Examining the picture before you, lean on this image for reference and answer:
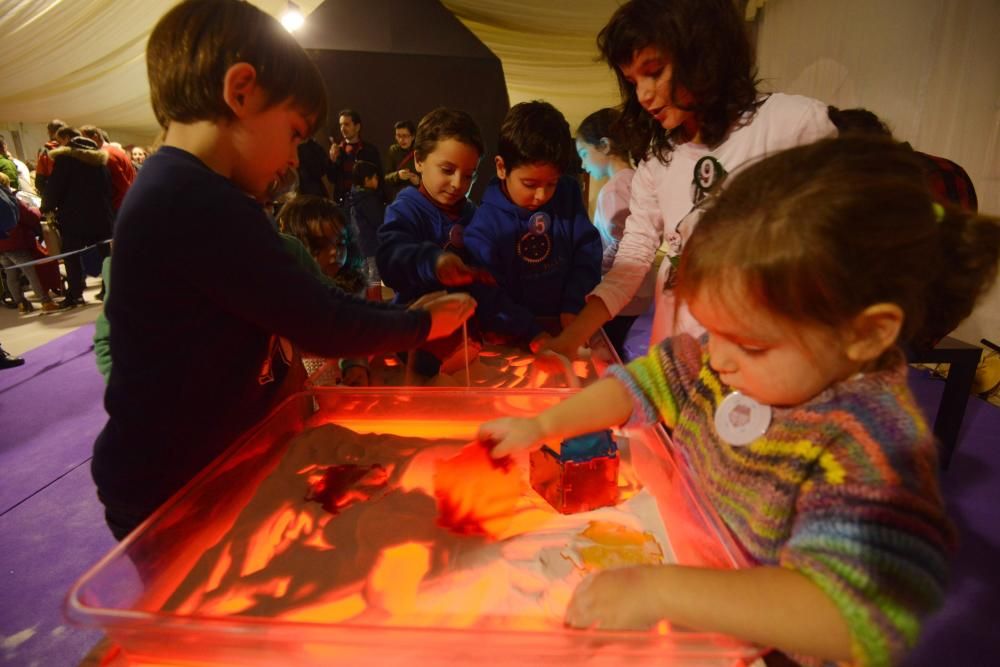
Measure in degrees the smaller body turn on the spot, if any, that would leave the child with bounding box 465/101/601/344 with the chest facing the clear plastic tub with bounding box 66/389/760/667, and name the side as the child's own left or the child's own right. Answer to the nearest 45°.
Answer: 0° — they already face it

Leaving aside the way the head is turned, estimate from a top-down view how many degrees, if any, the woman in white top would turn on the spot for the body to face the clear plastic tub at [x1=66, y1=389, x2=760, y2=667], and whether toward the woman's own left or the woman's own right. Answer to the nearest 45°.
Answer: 0° — they already face it

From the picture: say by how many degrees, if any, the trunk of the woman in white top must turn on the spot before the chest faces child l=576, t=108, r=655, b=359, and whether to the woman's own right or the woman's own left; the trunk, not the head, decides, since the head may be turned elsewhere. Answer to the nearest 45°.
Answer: approximately 135° to the woman's own right

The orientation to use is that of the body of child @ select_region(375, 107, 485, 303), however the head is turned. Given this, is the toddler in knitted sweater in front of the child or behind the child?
in front

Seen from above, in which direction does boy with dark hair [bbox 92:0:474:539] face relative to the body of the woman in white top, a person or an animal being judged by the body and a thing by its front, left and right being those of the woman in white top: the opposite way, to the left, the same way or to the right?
the opposite way

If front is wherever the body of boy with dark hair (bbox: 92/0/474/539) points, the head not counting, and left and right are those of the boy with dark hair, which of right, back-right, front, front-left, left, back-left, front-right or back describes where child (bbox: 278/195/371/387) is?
left

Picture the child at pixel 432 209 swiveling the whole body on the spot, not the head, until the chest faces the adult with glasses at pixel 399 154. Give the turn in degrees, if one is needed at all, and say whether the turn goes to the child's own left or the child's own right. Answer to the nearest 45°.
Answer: approximately 135° to the child's own left

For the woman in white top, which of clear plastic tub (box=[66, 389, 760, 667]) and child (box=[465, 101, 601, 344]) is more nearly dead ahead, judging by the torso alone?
the clear plastic tub

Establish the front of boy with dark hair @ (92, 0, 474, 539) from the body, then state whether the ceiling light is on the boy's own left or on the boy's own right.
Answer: on the boy's own left

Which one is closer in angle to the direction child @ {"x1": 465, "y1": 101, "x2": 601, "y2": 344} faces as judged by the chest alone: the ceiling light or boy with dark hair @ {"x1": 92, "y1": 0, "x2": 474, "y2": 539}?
the boy with dark hair

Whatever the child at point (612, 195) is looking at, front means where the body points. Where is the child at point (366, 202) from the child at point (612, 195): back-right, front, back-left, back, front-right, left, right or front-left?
front-right

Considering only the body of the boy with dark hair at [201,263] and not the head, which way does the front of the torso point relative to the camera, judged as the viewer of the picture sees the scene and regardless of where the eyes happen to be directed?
to the viewer's right
